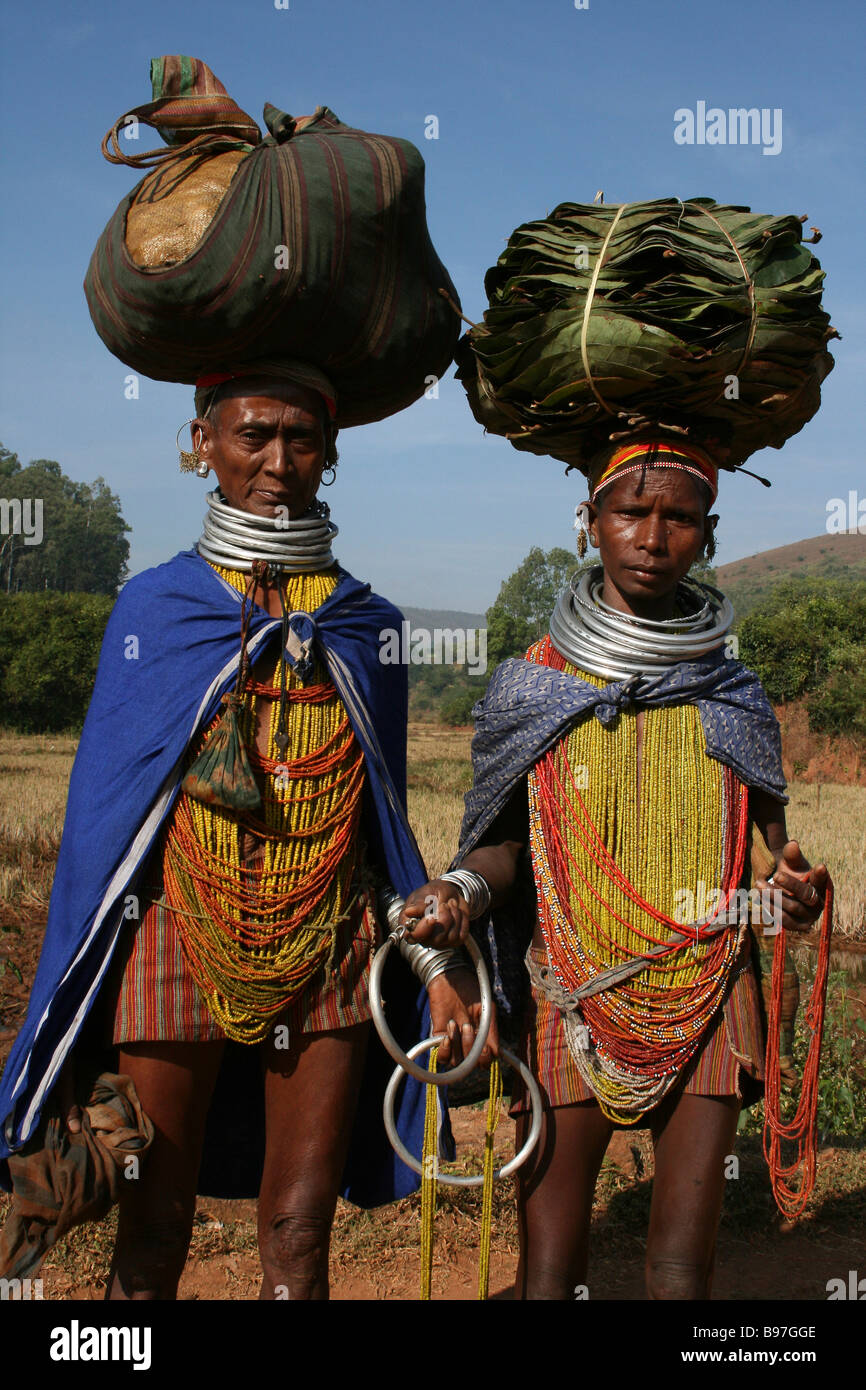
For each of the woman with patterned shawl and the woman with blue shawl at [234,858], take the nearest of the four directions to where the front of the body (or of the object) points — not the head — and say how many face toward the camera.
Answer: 2

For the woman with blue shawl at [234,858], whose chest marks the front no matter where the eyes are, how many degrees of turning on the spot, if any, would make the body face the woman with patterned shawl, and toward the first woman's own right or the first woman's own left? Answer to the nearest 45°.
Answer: approximately 90° to the first woman's own left

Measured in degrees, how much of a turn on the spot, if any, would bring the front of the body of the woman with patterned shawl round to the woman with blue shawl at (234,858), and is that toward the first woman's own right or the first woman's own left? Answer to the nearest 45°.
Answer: approximately 90° to the first woman's own right

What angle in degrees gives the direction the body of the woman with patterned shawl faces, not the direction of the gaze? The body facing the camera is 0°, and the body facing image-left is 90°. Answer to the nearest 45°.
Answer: approximately 0°

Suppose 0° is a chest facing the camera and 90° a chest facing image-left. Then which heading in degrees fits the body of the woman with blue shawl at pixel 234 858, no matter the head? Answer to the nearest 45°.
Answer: approximately 0°
